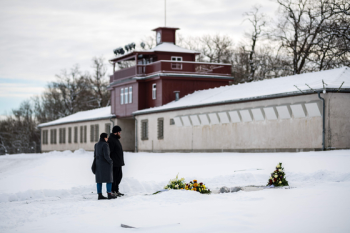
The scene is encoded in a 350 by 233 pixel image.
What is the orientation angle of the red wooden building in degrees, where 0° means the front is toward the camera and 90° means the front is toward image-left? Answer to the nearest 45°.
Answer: approximately 45°

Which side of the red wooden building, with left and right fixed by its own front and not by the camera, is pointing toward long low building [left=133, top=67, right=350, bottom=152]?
left

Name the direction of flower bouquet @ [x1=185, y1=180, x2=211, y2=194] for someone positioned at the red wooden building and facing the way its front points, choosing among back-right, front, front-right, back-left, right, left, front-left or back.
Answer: front-left

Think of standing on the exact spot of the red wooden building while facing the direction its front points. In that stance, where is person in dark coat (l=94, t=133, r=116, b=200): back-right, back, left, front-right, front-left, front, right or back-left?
front-left
